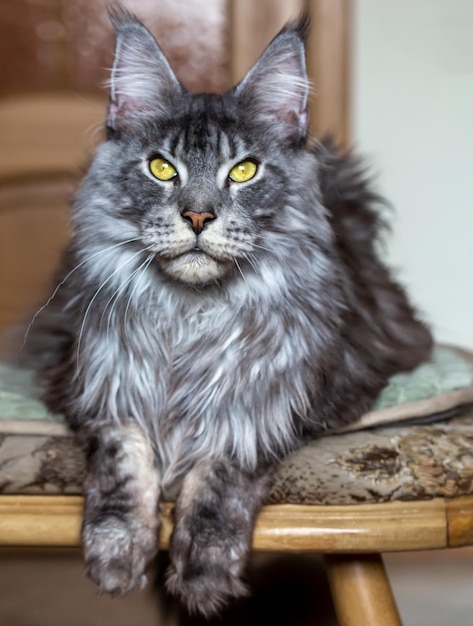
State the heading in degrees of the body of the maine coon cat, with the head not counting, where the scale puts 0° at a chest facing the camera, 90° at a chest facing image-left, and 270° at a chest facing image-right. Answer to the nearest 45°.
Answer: approximately 0°

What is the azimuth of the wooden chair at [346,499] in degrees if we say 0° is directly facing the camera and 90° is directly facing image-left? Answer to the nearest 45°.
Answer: approximately 0°
